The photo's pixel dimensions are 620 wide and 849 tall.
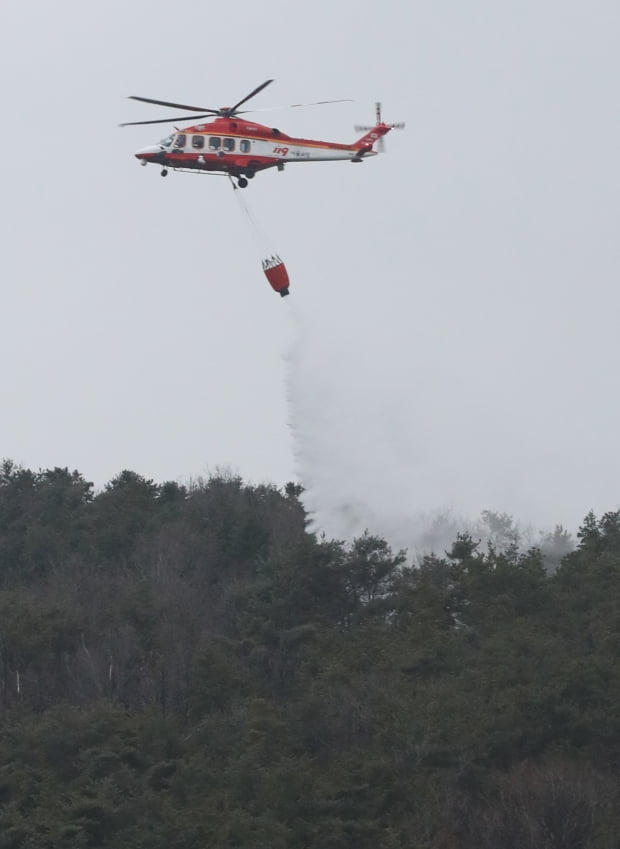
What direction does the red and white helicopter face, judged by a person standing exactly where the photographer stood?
facing to the left of the viewer
